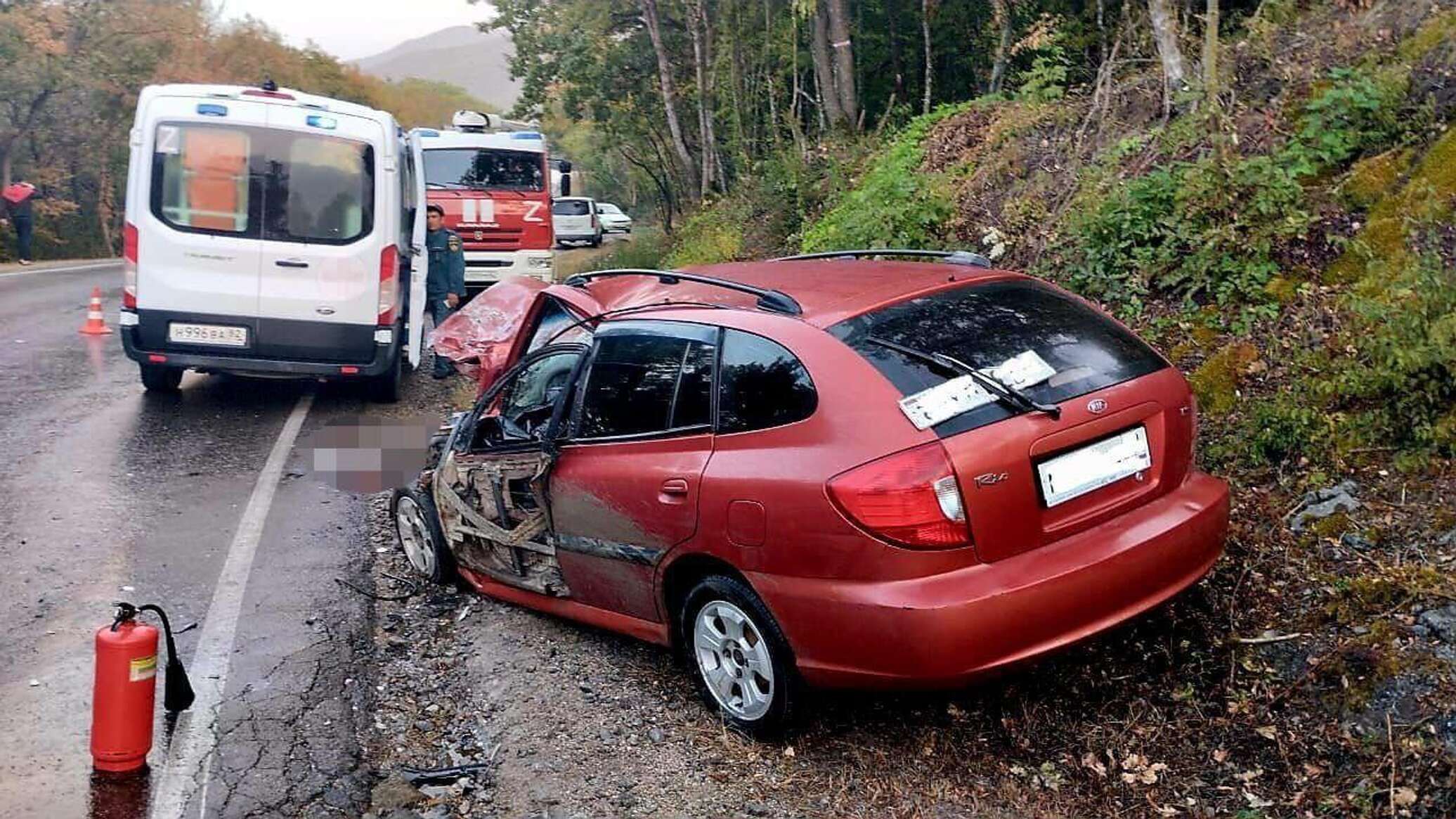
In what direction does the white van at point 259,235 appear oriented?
away from the camera

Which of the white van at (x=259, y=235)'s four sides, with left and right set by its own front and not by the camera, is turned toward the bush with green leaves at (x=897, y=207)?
right

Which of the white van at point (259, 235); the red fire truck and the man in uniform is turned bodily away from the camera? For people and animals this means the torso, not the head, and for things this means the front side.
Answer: the white van

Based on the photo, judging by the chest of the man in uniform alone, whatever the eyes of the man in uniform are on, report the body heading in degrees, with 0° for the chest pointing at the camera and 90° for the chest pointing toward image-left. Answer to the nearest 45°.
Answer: approximately 45°

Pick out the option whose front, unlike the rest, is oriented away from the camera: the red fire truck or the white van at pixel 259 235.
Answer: the white van

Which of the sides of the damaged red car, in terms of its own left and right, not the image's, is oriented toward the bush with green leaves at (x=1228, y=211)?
right

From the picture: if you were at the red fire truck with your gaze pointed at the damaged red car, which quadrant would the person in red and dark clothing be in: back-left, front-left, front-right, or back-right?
back-right

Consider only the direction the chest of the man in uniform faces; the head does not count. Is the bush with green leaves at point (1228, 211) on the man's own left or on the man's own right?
on the man's own left

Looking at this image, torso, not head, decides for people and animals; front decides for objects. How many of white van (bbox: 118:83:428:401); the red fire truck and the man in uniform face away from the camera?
1

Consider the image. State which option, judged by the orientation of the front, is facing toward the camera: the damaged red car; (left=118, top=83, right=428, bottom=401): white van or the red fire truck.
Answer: the red fire truck

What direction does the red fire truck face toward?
toward the camera

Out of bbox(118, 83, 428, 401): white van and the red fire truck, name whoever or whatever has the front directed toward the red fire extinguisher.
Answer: the red fire truck

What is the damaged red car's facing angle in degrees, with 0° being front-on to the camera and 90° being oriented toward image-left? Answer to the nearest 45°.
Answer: approximately 135°
